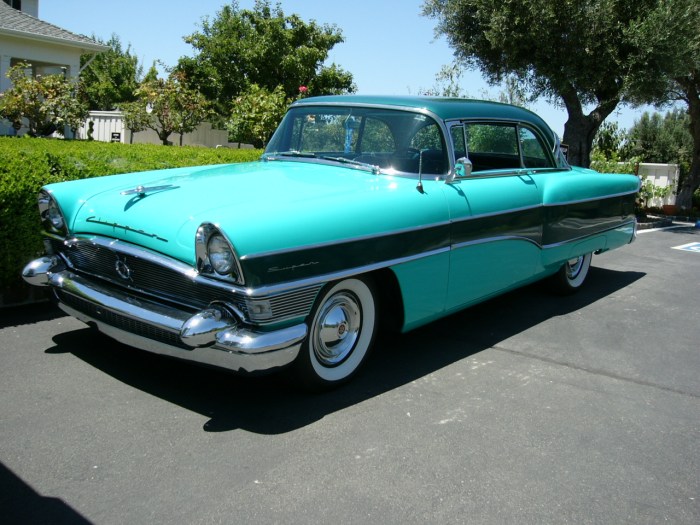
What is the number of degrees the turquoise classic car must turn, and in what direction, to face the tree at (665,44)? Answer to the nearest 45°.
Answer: approximately 180°

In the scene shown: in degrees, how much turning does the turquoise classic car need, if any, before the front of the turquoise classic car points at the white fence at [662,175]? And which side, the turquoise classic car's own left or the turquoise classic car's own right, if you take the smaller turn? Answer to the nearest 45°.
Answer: approximately 180°

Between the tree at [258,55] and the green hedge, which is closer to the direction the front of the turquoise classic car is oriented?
the green hedge

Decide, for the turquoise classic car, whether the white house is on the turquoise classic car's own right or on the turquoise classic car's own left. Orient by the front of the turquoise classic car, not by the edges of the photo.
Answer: on the turquoise classic car's own right

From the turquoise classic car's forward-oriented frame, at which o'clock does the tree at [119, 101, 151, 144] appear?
The tree is roughly at 4 o'clock from the turquoise classic car.

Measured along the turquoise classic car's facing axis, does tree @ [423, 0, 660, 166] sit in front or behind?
behind

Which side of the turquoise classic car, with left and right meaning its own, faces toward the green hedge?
right

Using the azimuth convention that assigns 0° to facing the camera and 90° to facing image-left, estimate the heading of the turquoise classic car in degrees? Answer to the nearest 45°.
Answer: approximately 45°

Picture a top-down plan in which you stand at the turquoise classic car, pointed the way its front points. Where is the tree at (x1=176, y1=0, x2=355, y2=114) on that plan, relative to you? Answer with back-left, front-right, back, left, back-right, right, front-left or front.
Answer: back-right
